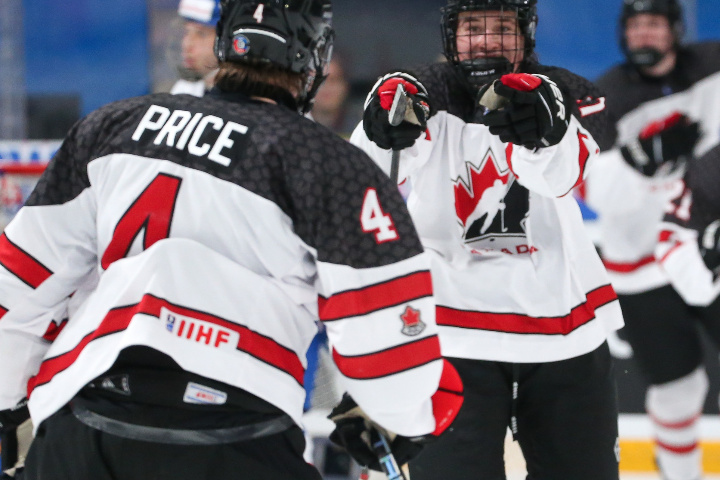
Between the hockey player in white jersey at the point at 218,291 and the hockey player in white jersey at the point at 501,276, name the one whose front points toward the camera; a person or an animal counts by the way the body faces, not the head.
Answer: the hockey player in white jersey at the point at 501,276

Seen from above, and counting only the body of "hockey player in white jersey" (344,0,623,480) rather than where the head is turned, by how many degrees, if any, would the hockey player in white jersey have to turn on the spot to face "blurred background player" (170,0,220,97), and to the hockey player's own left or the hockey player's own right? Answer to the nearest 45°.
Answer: approximately 135° to the hockey player's own right

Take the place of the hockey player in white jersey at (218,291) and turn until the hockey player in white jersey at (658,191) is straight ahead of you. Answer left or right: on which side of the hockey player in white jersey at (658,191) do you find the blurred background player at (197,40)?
left

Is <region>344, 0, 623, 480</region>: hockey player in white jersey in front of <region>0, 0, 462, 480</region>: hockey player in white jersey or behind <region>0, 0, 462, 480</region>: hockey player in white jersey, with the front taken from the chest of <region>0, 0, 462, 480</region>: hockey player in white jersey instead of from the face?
in front

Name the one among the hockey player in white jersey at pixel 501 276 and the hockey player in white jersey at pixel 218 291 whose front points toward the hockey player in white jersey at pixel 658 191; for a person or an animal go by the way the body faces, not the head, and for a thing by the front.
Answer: the hockey player in white jersey at pixel 218 291

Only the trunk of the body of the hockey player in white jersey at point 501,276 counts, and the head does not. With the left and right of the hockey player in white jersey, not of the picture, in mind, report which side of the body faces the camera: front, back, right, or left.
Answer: front

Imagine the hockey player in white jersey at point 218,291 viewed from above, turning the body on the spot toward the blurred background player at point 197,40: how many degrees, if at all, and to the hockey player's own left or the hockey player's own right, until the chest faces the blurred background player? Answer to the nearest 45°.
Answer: approximately 45° to the hockey player's own left

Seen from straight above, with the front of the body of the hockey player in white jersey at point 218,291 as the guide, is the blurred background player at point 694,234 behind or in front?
in front

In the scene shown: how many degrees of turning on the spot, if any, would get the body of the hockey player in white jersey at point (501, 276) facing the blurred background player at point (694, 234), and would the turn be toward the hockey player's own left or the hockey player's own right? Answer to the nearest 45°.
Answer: approximately 135° to the hockey player's own left

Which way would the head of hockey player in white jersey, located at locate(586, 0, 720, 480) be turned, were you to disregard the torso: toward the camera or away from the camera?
toward the camera

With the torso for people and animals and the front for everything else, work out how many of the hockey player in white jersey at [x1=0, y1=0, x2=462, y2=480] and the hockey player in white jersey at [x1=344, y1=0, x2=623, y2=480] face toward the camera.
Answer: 1

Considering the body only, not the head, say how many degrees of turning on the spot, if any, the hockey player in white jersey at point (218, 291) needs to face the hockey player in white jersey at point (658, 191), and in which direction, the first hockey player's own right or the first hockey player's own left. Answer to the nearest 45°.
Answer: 0° — they already face them

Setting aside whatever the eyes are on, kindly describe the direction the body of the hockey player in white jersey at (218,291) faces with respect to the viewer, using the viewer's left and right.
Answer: facing away from the viewer and to the right of the viewer

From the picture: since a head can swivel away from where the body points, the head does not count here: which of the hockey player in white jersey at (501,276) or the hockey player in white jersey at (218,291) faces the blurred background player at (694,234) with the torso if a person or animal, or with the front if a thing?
the hockey player in white jersey at (218,291)

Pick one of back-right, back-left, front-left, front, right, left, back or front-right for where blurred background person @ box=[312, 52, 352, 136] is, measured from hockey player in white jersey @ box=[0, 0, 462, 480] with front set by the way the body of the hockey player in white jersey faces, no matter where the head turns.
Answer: front-left
